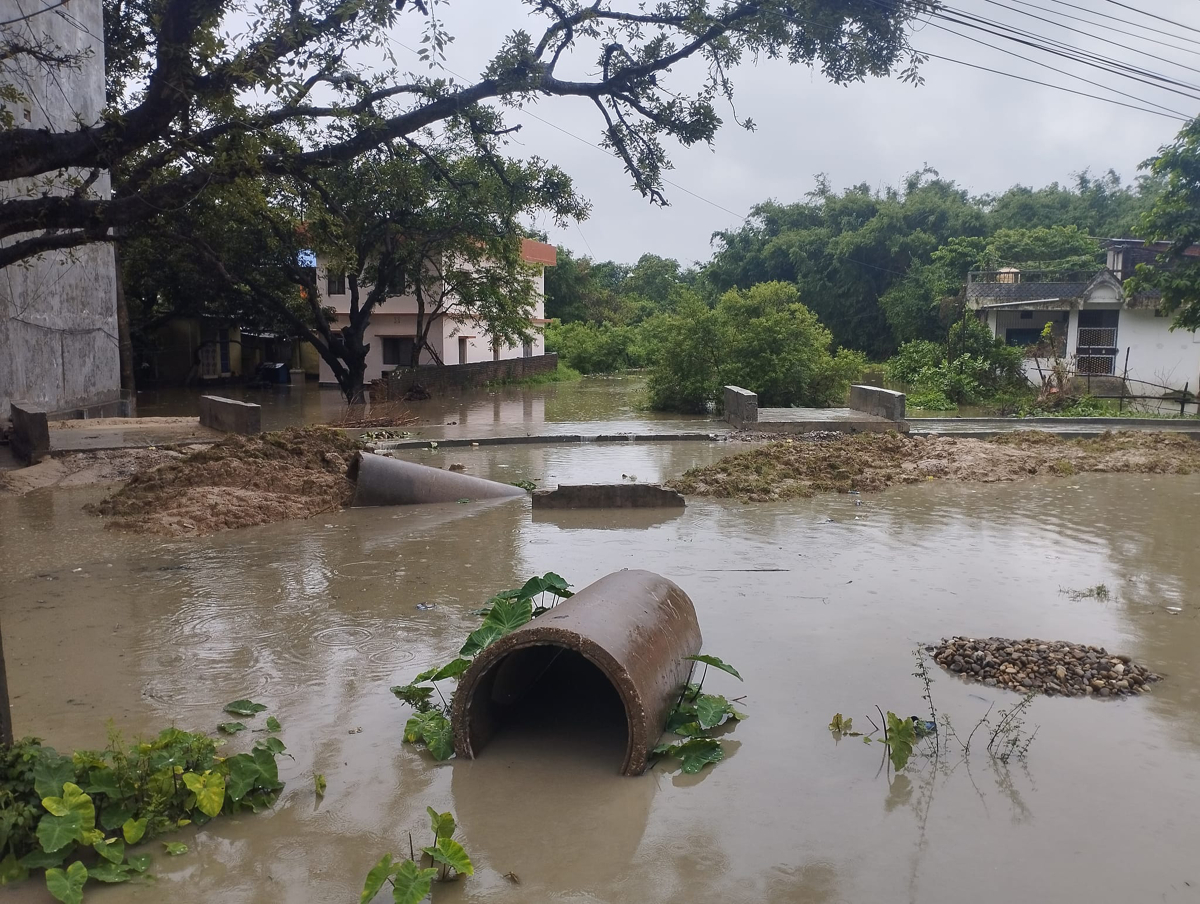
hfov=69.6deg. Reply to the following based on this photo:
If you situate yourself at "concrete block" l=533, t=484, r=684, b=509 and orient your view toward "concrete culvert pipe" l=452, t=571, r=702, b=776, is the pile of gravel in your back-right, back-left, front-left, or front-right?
front-left

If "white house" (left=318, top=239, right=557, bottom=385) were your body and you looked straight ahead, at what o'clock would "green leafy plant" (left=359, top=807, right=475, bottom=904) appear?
The green leafy plant is roughly at 12 o'clock from the white house.

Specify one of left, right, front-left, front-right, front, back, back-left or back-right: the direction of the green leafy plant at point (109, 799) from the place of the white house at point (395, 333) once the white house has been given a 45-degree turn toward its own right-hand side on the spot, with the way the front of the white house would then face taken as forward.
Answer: front-left

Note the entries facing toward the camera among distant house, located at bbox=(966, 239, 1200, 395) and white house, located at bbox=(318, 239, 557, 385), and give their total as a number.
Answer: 2

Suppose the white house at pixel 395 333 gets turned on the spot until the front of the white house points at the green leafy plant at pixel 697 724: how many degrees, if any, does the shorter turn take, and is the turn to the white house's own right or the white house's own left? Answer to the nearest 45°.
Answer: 0° — it already faces it

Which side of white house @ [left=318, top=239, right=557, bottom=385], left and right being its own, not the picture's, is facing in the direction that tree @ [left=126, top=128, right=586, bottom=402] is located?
front

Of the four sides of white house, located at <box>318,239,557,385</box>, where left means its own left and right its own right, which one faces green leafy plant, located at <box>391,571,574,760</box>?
front

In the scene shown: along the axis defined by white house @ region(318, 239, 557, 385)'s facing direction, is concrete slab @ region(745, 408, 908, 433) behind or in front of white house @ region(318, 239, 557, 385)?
in front

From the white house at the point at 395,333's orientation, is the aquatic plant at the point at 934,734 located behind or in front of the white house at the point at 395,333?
in front

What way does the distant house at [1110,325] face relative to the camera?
toward the camera

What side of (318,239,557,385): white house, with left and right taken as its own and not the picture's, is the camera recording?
front

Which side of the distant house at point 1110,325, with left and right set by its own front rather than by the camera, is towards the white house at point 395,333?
right

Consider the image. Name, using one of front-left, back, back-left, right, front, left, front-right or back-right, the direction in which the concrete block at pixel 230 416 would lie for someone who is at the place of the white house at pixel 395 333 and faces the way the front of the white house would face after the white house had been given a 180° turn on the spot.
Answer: back

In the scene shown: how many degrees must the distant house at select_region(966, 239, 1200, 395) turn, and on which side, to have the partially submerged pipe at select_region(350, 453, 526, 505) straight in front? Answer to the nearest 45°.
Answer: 0° — it already faces it

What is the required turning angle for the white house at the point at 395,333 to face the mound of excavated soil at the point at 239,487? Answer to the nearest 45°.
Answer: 0° — it already faces it

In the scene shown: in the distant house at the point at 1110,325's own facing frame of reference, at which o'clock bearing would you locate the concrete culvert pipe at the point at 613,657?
The concrete culvert pipe is roughly at 12 o'clock from the distant house.

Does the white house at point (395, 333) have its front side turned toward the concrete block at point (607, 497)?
yes

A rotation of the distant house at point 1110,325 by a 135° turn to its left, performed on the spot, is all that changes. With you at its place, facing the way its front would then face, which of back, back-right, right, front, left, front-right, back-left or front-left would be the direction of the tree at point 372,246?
back
